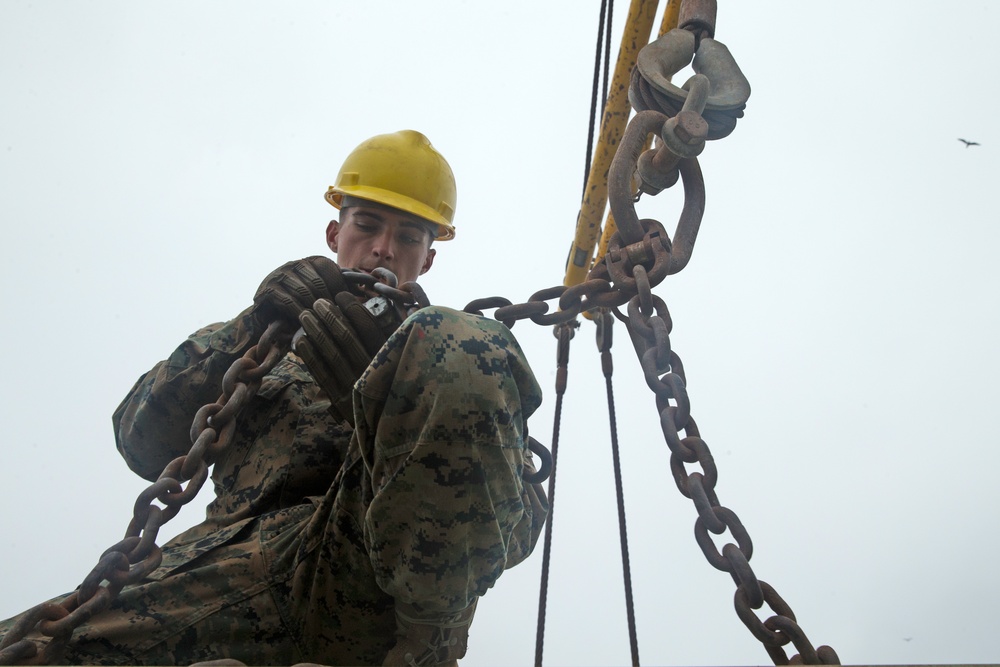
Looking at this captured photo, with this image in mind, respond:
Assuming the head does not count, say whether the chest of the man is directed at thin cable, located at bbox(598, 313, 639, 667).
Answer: no

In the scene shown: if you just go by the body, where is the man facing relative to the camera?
toward the camera

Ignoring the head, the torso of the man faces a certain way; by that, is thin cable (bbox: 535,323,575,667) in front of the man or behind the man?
behind
